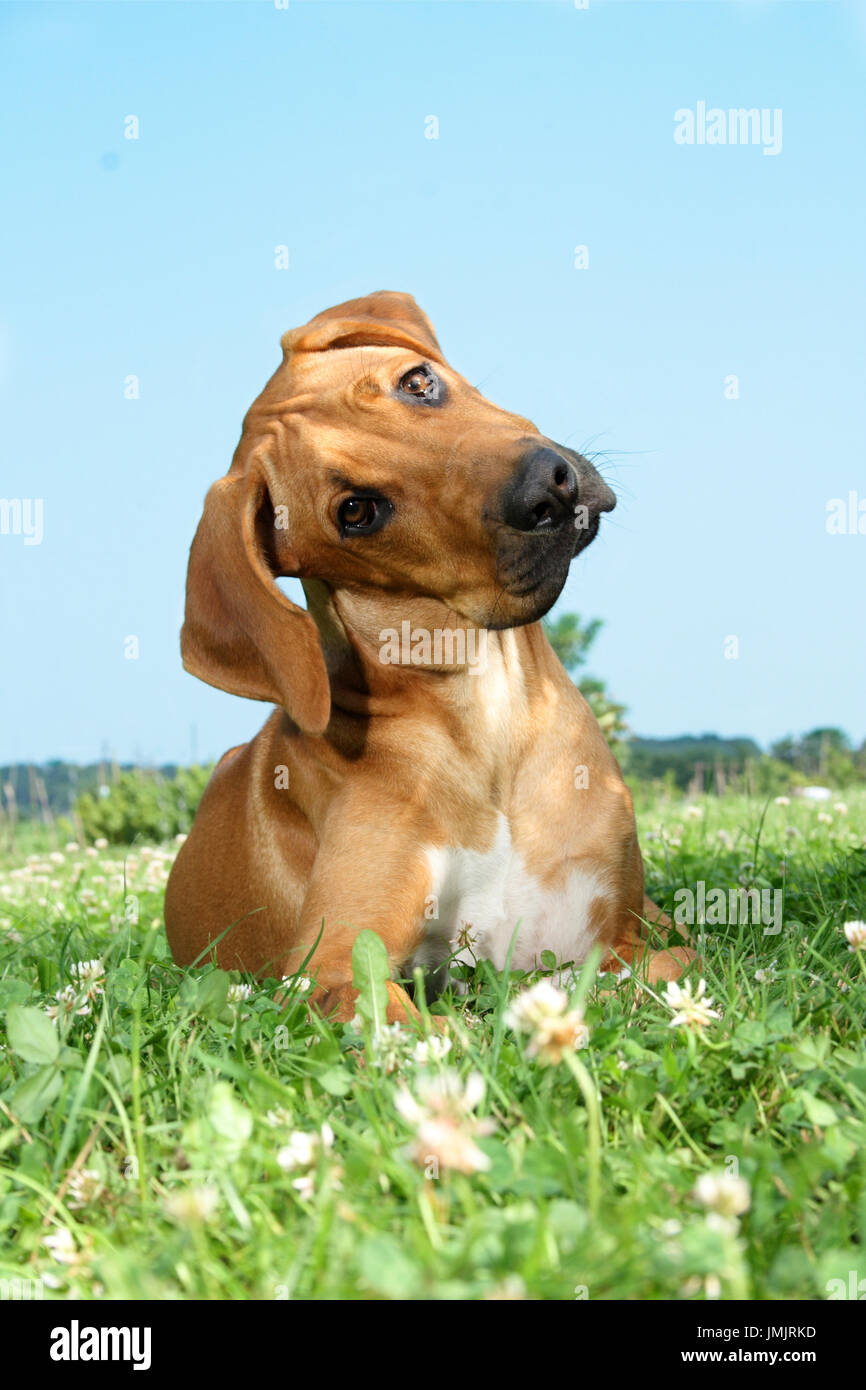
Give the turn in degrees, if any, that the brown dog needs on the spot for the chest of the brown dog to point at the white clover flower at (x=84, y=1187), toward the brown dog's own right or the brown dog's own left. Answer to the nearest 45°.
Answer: approximately 45° to the brown dog's own right

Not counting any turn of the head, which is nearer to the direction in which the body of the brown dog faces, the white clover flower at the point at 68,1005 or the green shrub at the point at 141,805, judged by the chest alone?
the white clover flower

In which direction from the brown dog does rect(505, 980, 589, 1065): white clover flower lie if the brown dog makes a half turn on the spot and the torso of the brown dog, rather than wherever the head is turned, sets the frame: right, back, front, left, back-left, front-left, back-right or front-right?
back-left

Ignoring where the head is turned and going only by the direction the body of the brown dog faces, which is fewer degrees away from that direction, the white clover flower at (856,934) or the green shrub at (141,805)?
the white clover flower

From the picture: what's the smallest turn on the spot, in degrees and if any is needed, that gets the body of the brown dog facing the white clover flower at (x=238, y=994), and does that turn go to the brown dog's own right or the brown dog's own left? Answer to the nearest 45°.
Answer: approximately 90° to the brown dog's own right

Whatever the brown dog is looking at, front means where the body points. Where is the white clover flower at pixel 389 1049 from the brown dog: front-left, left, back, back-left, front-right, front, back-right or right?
front-right

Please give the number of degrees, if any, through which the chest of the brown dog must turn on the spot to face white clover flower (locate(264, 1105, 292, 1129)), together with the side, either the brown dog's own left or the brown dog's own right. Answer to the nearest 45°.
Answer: approximately 45° to the brown dog's own right

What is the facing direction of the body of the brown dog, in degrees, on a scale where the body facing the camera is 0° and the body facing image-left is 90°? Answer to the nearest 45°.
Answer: approximately 315°

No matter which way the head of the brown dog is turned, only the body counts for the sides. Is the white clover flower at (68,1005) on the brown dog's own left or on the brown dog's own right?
on the brown dog's own right

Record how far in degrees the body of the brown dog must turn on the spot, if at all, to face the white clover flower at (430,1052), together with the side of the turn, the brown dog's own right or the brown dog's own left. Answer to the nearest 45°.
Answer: approximately 45° to the brown dog's own right

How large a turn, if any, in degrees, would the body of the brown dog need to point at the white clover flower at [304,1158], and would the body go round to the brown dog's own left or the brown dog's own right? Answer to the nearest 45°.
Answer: approximately 45° to the brown dog's own right

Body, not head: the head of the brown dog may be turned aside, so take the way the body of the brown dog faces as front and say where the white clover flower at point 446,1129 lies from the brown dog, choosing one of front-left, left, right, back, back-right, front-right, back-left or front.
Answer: front-right
